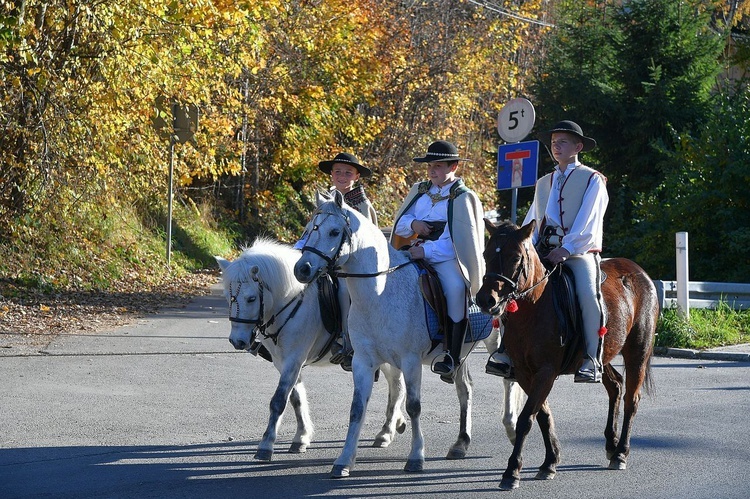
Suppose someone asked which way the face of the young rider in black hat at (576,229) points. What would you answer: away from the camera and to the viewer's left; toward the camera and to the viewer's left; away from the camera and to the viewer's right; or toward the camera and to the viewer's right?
toward the camera and to the viewer's left

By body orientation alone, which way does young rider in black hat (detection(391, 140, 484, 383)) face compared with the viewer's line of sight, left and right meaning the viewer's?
facing the viewer and to the left of the viewer

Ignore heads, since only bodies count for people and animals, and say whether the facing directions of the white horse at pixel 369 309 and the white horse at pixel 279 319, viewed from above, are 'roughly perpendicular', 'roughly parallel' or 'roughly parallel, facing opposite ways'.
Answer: roughly parallel

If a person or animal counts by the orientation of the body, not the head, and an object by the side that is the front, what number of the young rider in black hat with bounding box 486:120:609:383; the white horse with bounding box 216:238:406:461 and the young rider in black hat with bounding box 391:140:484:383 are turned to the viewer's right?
0

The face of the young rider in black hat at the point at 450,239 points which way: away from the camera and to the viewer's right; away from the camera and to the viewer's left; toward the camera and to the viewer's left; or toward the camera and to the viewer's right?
toward the camera and to the viewer's left

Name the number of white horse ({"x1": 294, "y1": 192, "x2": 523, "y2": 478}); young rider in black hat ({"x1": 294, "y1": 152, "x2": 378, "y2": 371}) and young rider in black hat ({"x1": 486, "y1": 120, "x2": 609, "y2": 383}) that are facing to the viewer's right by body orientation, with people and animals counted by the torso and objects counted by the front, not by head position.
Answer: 0

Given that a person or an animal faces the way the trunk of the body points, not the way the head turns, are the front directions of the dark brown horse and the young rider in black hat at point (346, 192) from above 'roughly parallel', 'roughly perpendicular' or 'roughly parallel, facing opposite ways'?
roughly parallel

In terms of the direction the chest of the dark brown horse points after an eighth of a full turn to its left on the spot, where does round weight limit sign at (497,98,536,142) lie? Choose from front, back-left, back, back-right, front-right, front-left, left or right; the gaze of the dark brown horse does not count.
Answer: back

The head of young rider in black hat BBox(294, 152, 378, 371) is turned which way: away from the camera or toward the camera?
toward the camera

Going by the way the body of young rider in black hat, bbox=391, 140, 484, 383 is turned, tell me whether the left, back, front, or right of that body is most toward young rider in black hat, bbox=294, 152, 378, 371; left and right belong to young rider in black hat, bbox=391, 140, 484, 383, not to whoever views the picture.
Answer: right

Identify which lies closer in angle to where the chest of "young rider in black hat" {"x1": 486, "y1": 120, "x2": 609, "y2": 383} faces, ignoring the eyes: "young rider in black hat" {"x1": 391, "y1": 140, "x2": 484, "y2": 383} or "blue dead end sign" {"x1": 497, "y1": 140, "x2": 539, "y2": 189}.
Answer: the young rider in black hat

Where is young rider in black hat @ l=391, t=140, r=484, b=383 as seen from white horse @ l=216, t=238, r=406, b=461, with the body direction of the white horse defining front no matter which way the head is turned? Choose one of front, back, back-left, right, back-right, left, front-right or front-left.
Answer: back-left

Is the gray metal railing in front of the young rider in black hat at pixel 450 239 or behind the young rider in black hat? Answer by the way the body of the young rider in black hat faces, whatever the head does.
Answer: behind
